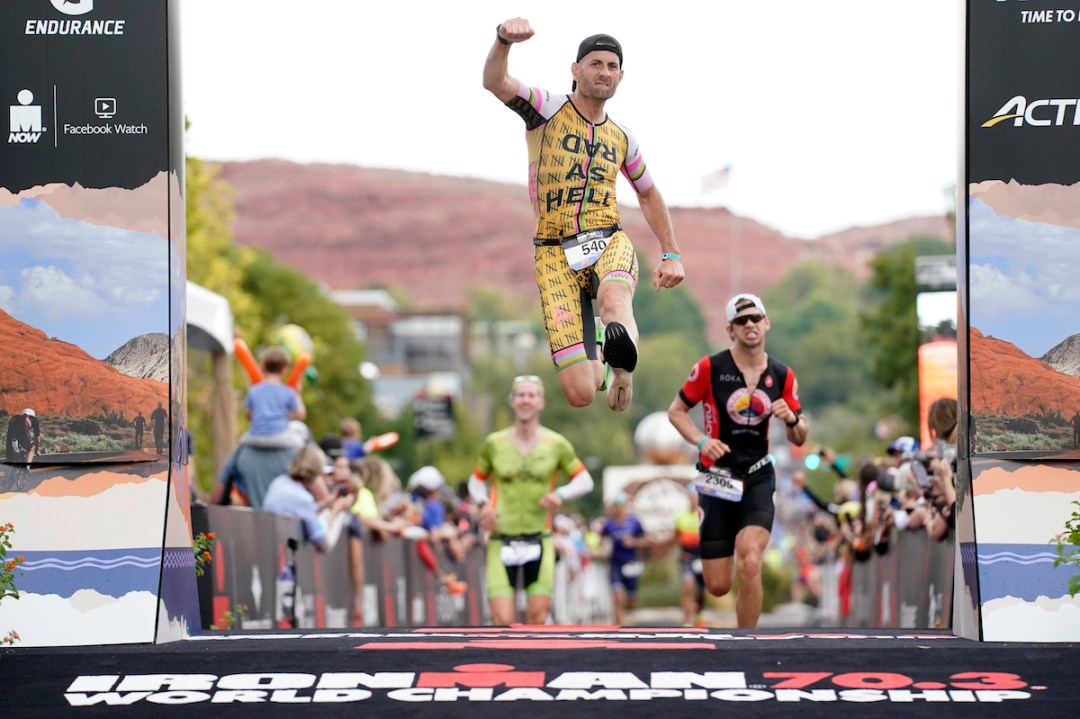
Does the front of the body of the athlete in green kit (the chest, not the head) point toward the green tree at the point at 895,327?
no

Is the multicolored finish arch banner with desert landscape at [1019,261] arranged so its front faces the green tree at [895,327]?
no

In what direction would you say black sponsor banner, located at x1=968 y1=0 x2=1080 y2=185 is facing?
toward the camera

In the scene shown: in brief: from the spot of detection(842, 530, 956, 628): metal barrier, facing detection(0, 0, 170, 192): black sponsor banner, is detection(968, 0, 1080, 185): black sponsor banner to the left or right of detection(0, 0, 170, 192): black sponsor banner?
left

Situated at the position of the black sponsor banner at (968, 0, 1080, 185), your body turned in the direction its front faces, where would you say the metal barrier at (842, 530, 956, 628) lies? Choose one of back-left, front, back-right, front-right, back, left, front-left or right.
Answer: back

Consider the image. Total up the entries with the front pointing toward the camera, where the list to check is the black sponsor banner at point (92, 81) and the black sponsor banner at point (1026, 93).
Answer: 2

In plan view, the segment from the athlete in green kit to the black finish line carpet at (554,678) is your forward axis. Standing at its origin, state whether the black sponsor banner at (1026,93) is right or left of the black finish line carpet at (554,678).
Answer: left

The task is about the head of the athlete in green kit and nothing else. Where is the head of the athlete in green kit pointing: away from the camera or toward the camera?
toward the camera

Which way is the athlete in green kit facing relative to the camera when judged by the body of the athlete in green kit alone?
toward the camera

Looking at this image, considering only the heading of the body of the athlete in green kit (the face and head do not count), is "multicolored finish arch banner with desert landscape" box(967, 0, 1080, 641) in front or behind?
in front

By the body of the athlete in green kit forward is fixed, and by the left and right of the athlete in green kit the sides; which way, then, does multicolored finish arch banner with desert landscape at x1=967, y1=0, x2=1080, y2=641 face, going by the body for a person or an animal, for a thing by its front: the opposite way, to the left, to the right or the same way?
the same way

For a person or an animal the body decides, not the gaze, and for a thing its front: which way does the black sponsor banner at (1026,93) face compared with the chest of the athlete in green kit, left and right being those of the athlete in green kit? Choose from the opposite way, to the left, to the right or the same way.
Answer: the same way

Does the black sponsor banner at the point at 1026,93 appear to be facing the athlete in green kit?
no

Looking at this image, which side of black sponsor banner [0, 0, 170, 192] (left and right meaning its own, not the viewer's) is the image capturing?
front

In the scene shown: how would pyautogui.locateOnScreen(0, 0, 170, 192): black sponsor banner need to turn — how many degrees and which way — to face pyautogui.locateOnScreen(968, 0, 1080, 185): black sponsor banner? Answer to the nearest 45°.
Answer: approximately 90° to its left

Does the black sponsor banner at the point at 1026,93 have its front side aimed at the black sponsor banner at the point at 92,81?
no
